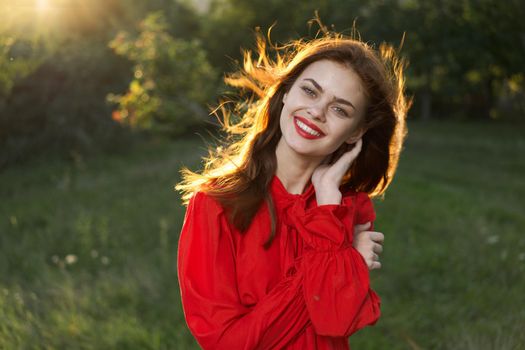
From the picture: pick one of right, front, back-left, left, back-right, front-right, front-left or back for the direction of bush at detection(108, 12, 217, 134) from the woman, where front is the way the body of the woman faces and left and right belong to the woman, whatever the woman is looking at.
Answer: back

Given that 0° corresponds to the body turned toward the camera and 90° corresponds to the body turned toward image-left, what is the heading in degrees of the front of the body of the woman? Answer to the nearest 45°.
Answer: approximately 0°
